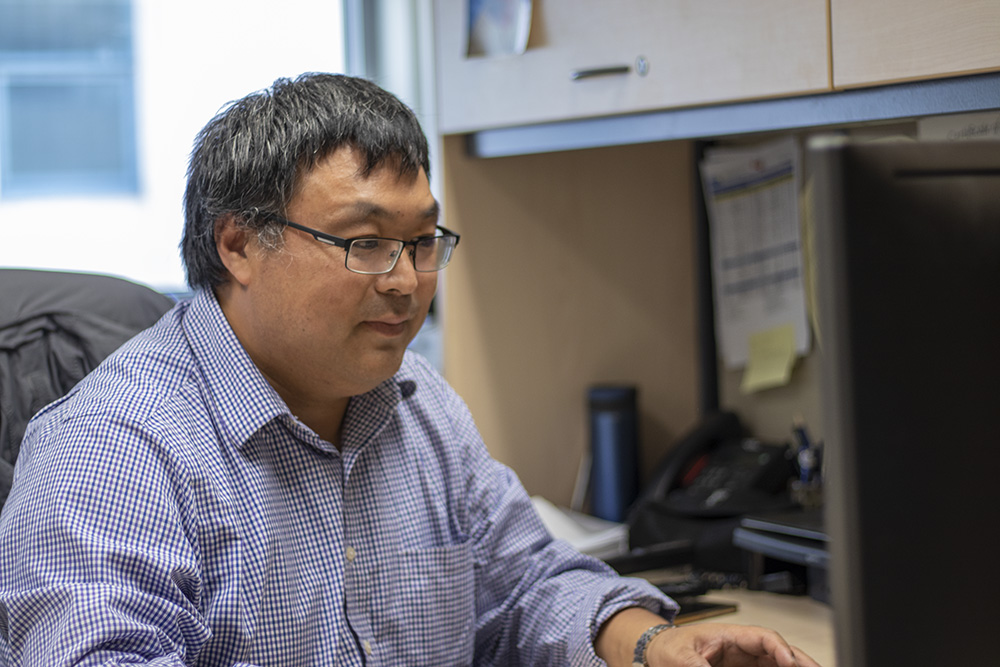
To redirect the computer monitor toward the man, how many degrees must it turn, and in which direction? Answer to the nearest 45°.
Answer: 0° — it already faces them

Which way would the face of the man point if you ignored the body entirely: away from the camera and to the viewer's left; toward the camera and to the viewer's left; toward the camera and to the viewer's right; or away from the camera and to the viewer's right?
toward the camera and to the viewer's right

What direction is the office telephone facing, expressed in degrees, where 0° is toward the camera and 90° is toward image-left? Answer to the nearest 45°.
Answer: approximately 45°

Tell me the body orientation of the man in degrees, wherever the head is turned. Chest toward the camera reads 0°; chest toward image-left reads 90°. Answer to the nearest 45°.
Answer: approximately 315°

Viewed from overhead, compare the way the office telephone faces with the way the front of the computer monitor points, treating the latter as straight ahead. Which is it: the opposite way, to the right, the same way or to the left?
to the left

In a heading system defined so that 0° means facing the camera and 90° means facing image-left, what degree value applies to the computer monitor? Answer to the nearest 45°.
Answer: approximately 135°

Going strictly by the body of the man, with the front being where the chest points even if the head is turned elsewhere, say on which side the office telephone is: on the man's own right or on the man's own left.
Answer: on the man's own left

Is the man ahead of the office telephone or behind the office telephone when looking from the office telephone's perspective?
ahead

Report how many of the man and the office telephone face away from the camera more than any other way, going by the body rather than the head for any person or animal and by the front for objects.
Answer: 0

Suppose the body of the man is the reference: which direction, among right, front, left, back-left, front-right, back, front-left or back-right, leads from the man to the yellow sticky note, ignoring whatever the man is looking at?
left

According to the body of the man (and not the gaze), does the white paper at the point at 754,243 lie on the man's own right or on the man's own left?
on the man's own left
